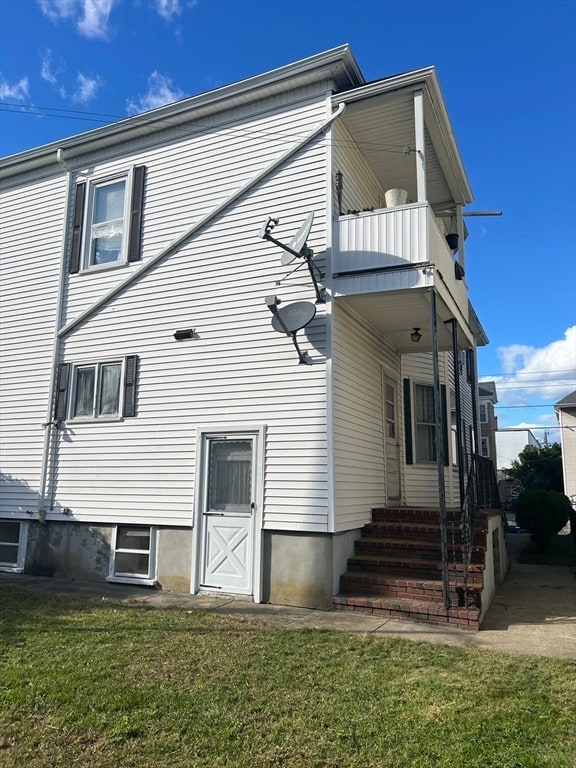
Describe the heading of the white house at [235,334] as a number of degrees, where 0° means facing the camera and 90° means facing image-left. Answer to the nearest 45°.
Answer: approximately 315°

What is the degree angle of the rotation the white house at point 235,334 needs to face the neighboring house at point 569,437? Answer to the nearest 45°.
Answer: approximately 90° to its left

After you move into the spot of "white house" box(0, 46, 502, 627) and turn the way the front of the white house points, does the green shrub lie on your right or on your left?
on your left

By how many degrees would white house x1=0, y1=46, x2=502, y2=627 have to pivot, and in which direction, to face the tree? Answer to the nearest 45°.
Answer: approximately 90° to its left
